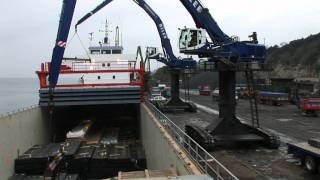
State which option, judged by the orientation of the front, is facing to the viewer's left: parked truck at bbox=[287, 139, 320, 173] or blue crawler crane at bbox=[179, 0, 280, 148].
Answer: the blue crawler crane

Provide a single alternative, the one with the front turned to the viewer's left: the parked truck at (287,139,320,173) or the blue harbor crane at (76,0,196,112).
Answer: the blue harbor crane

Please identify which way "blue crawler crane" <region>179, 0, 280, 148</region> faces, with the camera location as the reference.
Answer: facing to the left of the viewer

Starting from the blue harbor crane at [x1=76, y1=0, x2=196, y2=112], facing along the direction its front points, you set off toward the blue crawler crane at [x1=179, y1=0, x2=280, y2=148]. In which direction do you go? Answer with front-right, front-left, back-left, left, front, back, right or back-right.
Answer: left

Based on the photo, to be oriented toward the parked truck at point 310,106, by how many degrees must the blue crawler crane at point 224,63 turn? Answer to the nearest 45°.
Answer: approximately 135° to its right

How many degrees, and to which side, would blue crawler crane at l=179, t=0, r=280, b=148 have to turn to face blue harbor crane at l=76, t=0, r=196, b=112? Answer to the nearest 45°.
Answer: approximately 90° to its right

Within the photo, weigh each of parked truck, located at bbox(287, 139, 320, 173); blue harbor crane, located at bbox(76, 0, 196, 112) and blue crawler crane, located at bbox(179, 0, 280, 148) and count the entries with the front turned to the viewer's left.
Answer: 2

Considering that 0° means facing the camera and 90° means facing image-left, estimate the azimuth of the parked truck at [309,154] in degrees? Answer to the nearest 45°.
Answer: approximately 315°

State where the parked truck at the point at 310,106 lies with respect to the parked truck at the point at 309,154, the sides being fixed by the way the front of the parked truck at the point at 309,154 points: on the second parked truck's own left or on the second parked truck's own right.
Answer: on the second parked truck's own left

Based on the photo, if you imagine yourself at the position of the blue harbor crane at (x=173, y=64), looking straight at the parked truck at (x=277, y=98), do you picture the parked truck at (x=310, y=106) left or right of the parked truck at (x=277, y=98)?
right

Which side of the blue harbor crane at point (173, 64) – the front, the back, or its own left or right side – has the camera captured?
left

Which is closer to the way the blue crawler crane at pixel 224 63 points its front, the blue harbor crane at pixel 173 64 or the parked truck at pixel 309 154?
the blue harbor crane
